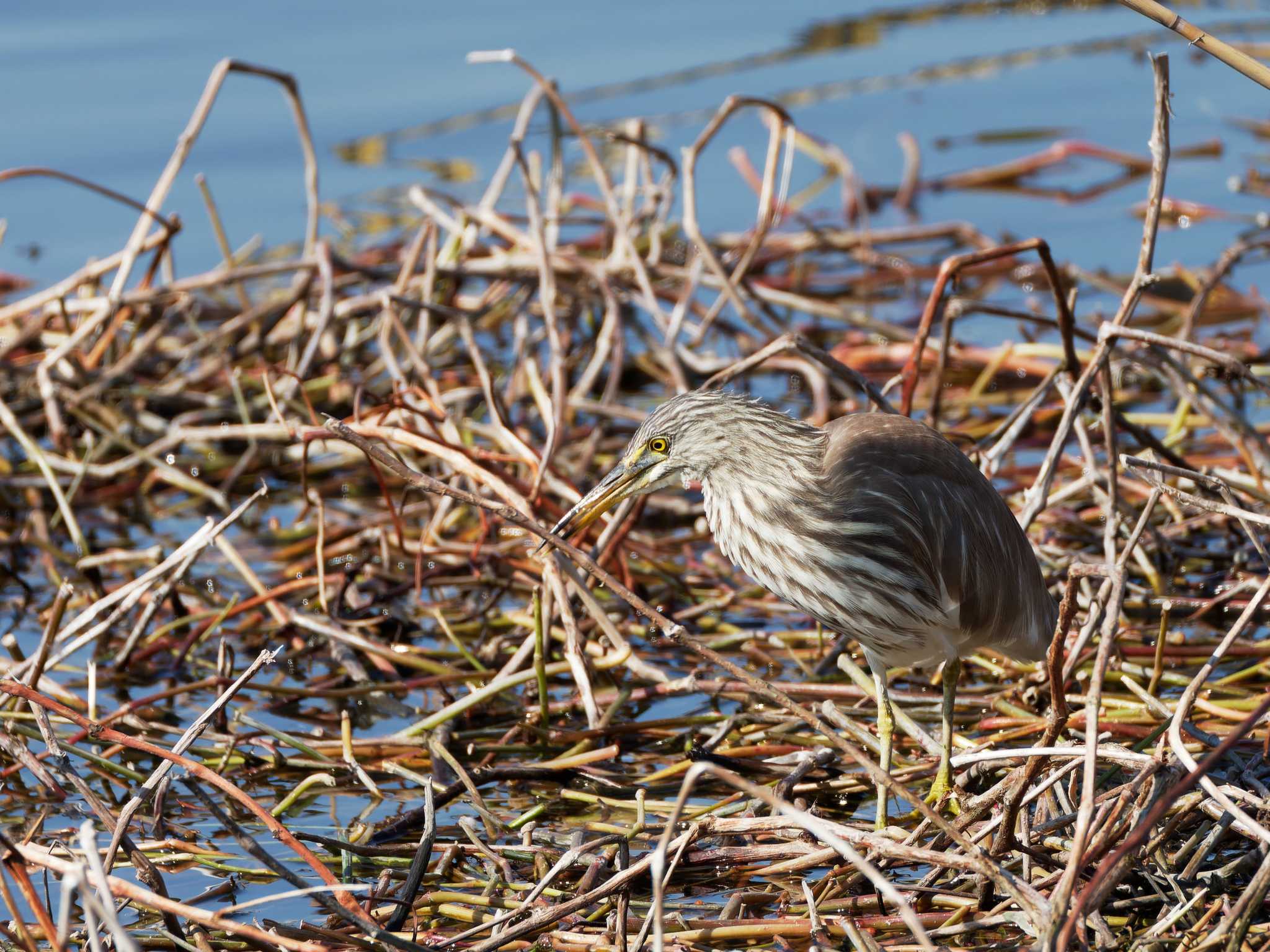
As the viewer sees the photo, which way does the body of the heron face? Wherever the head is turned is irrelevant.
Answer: to the viewer's left
